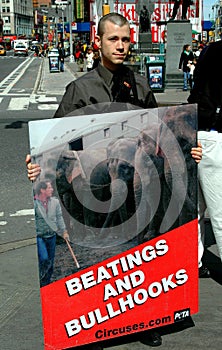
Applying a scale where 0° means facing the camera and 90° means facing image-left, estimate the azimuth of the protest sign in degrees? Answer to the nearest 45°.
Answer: approximately 0°

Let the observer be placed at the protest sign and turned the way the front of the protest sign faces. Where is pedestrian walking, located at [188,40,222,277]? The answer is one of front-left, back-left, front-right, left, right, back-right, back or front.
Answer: back-left

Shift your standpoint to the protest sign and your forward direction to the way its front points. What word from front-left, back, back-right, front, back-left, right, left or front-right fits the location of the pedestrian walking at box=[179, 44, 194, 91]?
back
